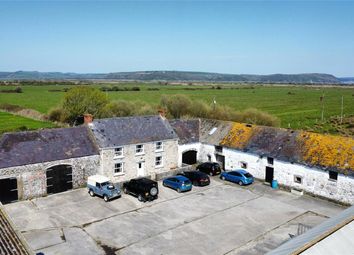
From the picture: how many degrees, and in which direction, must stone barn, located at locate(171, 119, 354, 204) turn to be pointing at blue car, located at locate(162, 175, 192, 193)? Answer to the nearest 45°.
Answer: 0° — it already faces it

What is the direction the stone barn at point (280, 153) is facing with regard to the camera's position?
facing the viewer and to the left of the viewer

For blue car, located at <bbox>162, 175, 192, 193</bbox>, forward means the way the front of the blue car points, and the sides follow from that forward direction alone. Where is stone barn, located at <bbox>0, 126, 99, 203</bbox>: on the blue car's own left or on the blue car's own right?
on the blue car's own left

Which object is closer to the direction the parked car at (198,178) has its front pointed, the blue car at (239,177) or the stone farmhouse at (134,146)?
the stone farmhouse

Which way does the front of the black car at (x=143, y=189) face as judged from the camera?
facing away from the viewer and to the left of the viewer

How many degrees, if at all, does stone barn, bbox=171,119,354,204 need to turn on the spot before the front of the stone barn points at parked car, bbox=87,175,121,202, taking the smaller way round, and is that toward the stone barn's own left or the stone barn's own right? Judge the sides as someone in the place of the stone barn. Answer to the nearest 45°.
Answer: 0° — it already faces it

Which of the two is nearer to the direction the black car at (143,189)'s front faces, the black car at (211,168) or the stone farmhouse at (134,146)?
the stone farmhouse

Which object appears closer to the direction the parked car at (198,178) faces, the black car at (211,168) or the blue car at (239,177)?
the black car

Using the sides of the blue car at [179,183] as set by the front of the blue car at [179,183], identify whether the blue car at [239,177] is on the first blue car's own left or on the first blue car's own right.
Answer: on the first blue car's own right

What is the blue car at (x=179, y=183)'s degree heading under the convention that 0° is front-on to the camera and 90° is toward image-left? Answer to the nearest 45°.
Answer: approximately 135°

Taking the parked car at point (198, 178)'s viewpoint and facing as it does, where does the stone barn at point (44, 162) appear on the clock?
The stone barn is roughly at 10 o'clock from the parked car.

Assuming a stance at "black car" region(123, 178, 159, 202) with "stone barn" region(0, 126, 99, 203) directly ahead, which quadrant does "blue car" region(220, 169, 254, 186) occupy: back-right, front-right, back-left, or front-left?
back-right
